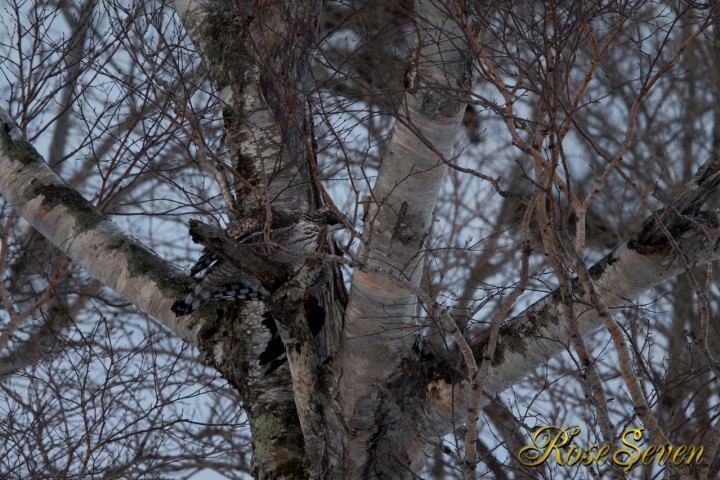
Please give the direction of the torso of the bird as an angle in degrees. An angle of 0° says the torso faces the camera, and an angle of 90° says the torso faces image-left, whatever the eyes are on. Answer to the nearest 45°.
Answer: approximately 270°
